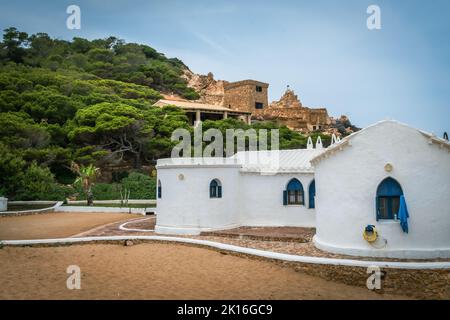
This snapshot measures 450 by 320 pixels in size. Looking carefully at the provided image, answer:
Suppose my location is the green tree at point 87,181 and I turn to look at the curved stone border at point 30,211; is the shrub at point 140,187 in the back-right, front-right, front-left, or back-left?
back-left

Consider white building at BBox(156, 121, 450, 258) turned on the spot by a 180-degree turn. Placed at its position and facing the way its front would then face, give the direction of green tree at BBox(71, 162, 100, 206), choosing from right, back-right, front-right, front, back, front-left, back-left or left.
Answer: front-left

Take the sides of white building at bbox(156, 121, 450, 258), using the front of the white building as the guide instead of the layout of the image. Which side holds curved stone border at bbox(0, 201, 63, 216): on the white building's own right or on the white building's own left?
on the white building's own right

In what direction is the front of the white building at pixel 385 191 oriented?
toward the camera

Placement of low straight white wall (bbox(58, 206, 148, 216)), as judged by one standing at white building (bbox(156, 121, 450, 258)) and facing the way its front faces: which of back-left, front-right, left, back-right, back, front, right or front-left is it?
back-right

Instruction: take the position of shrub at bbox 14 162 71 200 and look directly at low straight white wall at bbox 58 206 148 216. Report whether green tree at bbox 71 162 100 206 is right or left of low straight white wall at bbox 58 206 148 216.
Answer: left

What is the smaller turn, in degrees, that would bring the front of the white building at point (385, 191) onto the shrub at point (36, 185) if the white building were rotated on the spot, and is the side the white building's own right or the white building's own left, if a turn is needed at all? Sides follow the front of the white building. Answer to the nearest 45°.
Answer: approximately 135° to the white building's own right

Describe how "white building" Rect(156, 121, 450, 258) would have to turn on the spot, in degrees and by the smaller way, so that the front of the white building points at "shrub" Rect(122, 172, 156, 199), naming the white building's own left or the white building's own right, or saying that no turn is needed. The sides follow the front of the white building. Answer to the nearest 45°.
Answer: approximately 135° to the white building's own right
